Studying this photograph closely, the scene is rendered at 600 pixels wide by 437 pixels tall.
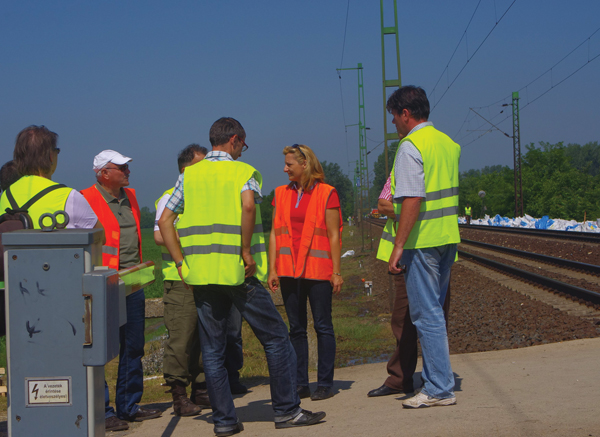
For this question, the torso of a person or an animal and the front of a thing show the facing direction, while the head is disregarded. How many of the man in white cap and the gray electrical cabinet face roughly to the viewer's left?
0

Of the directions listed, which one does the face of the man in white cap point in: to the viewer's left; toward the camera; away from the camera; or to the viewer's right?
to the viewer's right

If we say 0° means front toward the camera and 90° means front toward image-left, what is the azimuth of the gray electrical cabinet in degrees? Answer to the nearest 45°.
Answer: approximately 0°

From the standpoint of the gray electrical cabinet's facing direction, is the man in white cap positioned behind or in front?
behind

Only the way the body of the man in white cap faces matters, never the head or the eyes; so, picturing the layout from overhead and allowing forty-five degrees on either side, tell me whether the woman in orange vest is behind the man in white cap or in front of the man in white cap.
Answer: in front

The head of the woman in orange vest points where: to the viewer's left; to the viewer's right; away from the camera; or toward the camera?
to the viewer's left

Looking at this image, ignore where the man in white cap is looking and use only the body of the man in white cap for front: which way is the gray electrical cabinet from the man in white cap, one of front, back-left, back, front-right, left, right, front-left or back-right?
front-right

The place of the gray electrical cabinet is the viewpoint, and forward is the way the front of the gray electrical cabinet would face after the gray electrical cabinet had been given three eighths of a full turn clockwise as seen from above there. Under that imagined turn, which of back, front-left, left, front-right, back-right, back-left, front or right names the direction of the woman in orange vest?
right
